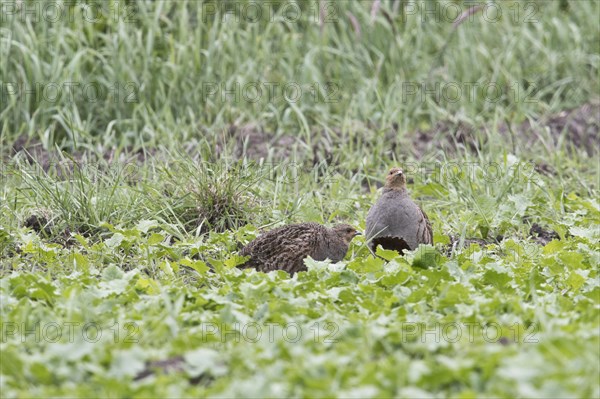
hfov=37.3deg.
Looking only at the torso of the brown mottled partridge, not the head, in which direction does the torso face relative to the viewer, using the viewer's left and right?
facing to the right of the viewer

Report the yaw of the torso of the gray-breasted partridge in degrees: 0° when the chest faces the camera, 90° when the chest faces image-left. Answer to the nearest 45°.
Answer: approximately 0°

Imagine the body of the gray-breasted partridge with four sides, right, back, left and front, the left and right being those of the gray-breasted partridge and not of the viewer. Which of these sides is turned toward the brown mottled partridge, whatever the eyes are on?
right

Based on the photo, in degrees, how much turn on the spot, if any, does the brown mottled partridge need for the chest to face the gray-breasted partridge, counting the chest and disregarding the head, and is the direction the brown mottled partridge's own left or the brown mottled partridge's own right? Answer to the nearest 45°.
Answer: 0° — it already faces it

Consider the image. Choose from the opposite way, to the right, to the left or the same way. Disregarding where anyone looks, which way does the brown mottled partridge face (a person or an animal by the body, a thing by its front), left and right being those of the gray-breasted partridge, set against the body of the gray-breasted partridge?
to the left

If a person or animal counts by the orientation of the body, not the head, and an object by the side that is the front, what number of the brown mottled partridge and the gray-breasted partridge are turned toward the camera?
1
